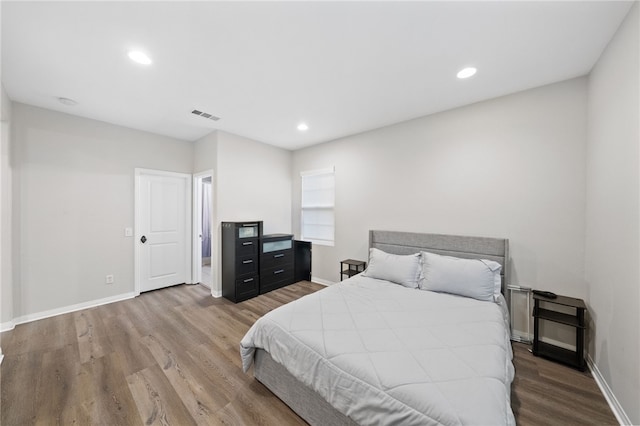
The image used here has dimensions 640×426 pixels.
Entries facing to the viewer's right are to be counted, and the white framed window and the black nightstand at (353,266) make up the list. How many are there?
0

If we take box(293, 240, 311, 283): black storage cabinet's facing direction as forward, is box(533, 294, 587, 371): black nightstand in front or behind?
in front

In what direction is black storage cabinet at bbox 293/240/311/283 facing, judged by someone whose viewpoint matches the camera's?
facing the viewer and to the right of the viewer

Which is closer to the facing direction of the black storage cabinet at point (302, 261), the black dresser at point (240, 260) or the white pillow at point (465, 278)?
the white pillow

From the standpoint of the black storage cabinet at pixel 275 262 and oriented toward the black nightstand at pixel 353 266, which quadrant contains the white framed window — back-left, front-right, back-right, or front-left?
front-left

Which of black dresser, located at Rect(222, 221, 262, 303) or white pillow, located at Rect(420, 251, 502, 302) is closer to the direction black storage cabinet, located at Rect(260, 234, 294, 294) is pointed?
the white pillow

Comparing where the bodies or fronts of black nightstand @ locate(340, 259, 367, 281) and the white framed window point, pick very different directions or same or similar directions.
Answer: same or similar directions

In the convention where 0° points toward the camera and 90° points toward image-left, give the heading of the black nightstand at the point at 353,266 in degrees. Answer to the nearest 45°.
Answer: approximately 45°

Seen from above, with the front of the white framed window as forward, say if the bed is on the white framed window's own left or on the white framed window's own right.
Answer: on the white framed window's own left

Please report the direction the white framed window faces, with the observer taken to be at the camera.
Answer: facing the viewer and to the left of the viewer
